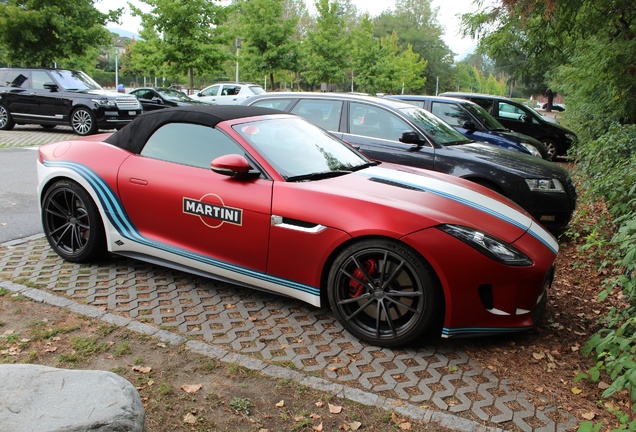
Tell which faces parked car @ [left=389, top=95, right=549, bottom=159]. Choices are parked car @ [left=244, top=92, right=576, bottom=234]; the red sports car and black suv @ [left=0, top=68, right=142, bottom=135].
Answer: the black suv

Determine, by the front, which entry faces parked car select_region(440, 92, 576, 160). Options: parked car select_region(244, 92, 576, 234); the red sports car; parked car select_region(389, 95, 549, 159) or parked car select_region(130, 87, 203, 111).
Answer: parked car select_region(130, 87, 203, 111)

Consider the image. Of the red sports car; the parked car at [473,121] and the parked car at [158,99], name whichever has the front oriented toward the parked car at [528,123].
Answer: the parked car at [158,99]

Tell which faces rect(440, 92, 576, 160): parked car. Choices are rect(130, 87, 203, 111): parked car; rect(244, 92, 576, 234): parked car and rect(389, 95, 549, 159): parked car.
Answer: rect(130, 87, 203, 111): parked car

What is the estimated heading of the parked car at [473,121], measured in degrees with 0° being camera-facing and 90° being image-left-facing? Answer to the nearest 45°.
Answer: approximately 315°

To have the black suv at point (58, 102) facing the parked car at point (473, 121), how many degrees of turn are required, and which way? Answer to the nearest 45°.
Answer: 0° — it already faces it

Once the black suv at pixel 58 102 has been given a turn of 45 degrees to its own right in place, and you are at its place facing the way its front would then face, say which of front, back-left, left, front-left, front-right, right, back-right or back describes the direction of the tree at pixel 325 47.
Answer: back-left

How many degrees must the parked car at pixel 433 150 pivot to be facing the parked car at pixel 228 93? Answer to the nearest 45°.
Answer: approximately 180°

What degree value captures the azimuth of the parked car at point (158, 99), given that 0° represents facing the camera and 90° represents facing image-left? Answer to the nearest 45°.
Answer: approximately 315°

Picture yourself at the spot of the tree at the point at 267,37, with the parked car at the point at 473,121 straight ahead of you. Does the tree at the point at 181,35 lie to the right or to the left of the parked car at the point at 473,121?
right

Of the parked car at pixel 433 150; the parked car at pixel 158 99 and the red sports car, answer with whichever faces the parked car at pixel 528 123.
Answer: the parked car at pixel 158 99

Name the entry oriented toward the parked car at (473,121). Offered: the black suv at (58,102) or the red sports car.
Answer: the black suv

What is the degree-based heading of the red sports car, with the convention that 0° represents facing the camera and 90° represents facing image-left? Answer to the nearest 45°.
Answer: approximately 315°

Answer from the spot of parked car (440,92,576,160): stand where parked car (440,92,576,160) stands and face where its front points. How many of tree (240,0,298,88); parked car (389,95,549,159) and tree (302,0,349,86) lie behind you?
2

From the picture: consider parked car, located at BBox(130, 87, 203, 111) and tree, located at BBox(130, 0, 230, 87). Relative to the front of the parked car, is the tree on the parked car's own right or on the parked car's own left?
on the parked car's own left

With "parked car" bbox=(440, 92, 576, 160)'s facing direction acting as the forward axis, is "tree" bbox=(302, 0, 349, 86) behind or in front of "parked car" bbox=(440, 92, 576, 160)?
behind
